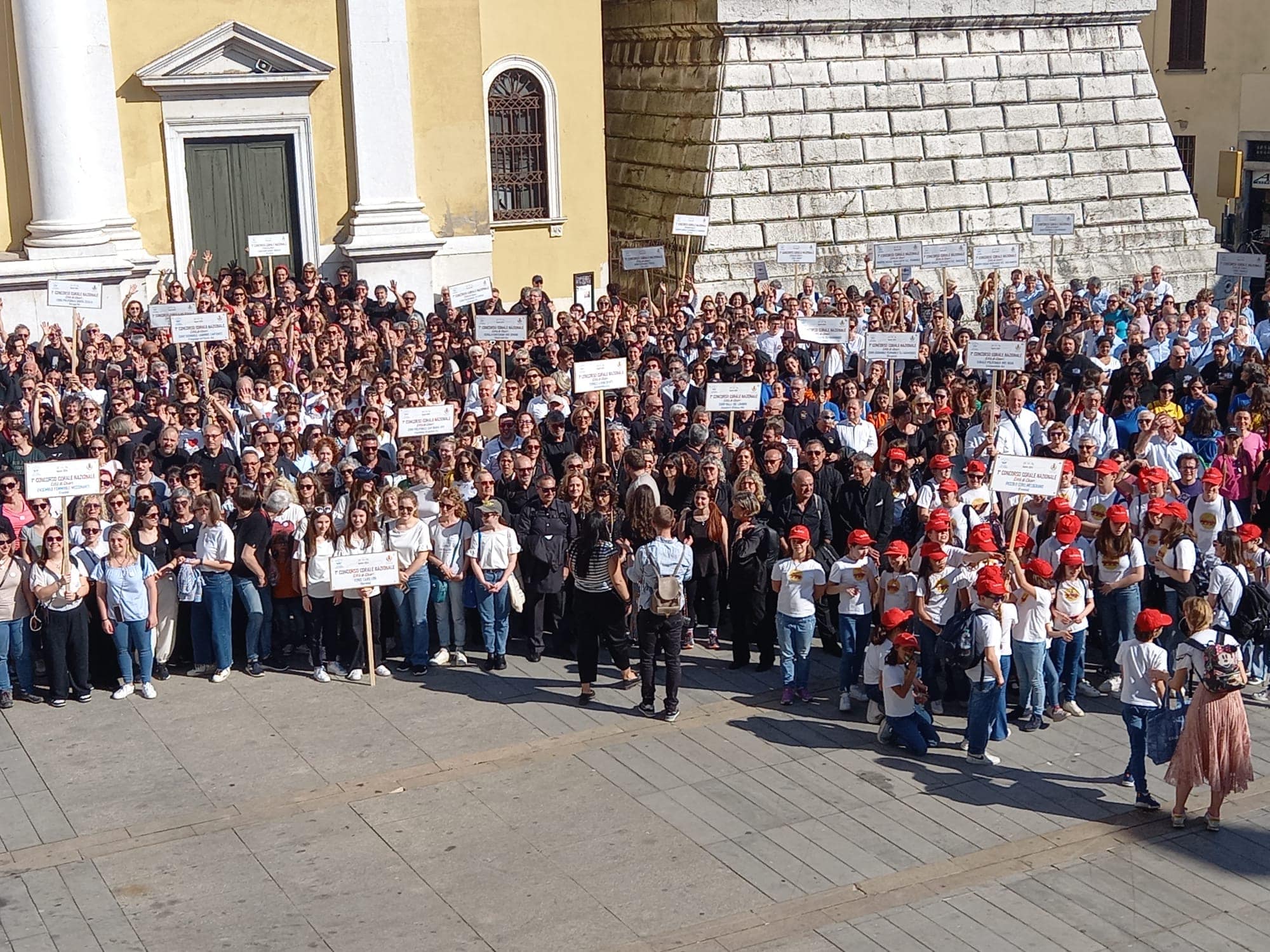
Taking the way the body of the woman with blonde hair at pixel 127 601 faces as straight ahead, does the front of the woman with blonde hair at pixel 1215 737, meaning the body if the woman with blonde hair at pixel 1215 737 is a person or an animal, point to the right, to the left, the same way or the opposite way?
the opposite way

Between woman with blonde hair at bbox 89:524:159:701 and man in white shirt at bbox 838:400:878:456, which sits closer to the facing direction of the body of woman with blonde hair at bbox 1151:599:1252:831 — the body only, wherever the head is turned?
the man in white shirt

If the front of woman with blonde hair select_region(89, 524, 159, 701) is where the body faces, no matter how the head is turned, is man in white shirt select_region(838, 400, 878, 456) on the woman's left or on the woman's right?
on the woman's left

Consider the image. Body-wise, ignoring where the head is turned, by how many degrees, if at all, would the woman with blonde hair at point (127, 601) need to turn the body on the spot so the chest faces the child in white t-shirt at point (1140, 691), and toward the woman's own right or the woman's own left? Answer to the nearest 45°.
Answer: approximately 45° to the woman's own left

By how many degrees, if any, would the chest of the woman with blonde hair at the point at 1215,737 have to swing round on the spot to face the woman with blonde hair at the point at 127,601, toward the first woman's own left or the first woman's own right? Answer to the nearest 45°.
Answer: approximately 45° to the first woman's own left

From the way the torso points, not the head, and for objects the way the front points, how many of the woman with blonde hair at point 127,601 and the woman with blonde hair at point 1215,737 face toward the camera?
1

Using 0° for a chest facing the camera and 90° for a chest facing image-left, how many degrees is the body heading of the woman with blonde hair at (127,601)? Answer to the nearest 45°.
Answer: approximately 0°

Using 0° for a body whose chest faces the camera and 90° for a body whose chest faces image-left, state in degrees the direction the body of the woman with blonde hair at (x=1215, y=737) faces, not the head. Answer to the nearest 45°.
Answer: approximately 135°

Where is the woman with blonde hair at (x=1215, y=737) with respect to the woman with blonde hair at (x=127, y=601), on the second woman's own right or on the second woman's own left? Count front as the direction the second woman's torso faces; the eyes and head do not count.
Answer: on the second woman's own left

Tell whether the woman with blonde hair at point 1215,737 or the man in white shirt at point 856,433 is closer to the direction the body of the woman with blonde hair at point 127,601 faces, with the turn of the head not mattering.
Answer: the woman with blonde hair

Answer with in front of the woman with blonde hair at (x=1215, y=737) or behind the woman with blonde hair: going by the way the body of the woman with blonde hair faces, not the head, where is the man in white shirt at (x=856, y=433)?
in front
